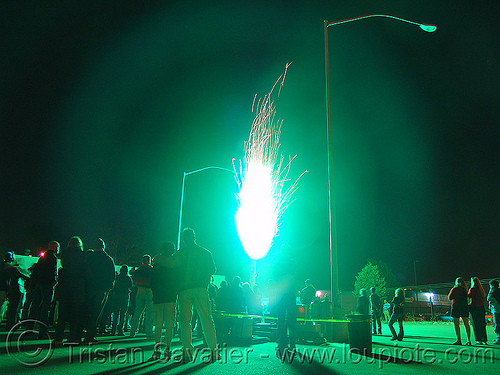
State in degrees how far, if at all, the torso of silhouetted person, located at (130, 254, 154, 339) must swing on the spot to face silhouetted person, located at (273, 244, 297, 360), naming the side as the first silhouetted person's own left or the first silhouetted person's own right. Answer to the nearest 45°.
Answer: approximately 90° to the first silhouetted person's own right

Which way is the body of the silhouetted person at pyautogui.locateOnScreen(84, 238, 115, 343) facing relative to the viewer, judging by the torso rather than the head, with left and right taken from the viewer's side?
facing away from the viewer and to the right of the viewer

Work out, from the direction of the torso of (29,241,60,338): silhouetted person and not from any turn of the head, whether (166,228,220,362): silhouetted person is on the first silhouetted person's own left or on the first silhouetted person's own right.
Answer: on the first silhouetted person's own right

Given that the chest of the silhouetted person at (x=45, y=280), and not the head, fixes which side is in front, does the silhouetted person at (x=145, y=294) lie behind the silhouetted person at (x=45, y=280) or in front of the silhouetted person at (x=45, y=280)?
in front

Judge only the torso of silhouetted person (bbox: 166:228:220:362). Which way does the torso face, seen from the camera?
away from the camera

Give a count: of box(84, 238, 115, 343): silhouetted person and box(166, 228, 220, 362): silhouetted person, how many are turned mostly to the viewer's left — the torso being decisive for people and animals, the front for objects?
0

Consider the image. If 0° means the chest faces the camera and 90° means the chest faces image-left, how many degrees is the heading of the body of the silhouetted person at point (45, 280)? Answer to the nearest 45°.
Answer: approximately 225°

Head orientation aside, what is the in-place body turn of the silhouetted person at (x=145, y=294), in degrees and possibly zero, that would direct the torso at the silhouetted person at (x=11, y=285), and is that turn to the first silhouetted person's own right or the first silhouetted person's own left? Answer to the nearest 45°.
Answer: approximately 90° to the first silhouetted person's own left
